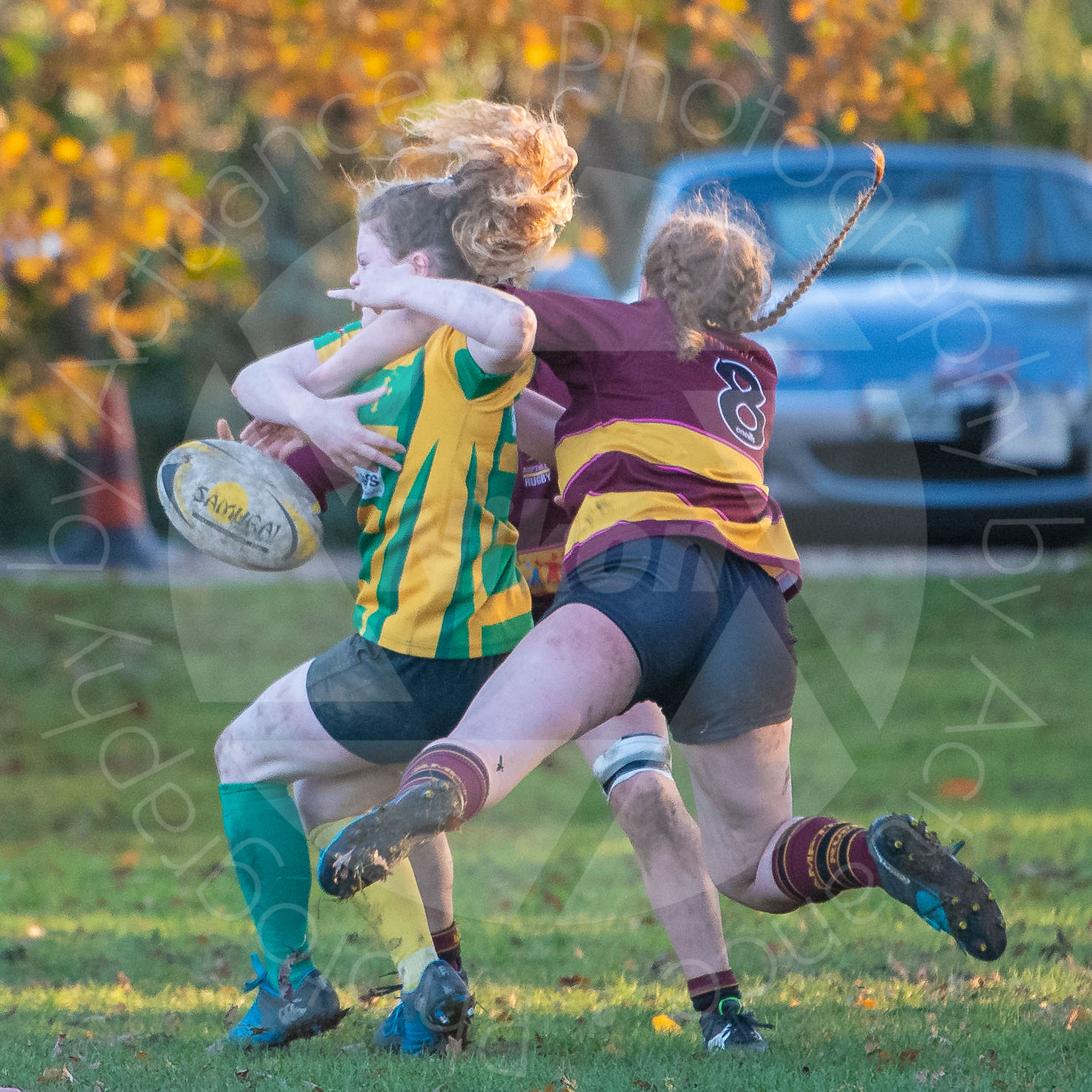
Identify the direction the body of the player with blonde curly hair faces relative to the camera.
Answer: to the viewer's left

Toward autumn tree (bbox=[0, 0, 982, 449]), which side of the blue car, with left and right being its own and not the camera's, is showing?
right

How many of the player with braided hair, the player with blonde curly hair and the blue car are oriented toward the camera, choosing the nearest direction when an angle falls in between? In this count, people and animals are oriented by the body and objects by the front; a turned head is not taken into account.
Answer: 1

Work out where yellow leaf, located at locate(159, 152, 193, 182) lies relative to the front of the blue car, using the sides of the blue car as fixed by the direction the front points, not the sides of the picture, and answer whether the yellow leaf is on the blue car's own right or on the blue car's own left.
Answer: on the blue car's own right

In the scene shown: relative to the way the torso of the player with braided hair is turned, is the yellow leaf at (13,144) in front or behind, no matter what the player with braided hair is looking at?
in front

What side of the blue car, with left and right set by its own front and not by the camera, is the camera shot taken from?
front

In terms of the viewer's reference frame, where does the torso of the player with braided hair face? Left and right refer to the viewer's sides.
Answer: facing away from the viewer and to the left of the viewer

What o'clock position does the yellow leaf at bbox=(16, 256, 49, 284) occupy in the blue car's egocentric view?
The yellow leaf is roughly at 2 o'clock from the blue car.

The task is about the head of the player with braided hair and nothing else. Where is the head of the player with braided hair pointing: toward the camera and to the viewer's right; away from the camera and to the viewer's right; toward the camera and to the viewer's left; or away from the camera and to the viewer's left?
away from the camera and to the viewer's left

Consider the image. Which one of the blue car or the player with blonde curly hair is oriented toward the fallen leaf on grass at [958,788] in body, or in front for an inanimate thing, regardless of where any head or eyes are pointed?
the blue car

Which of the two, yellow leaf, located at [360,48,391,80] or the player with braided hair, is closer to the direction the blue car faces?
the player with braided hair

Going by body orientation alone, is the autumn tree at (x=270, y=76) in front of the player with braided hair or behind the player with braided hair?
in front

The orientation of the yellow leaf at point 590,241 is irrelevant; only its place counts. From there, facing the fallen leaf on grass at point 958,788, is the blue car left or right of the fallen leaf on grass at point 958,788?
left

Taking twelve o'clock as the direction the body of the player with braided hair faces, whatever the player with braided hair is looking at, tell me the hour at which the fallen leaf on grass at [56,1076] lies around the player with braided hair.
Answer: The fallen leaf on grass is roughly at 10 o'clock from the player with braided hair.
